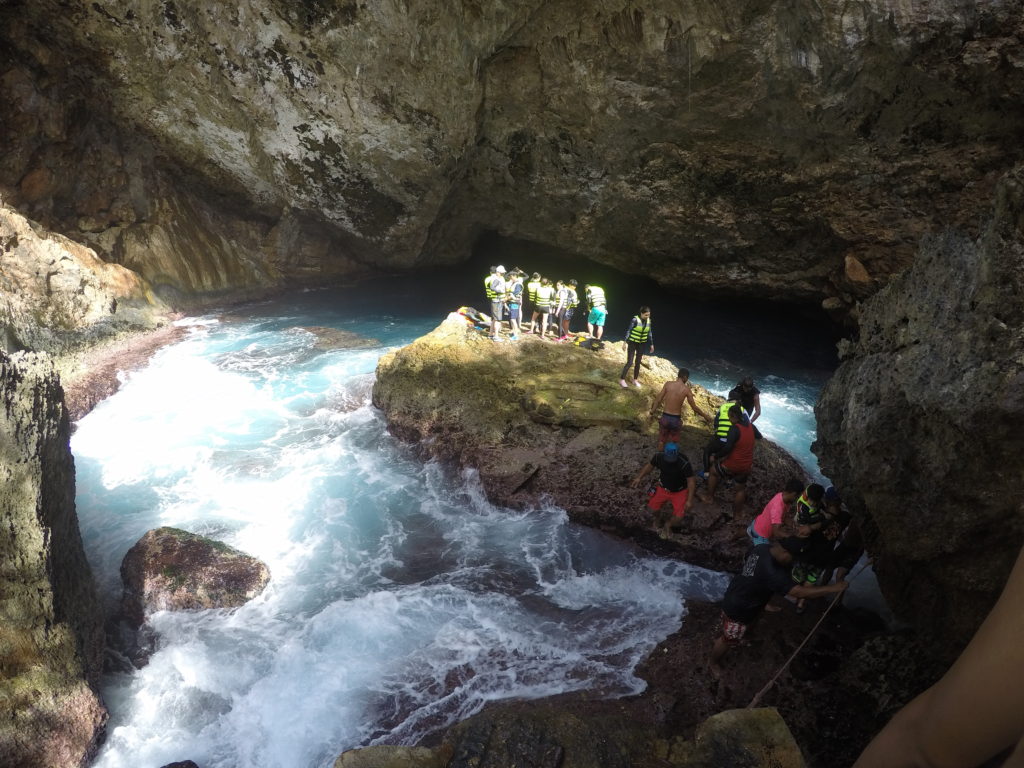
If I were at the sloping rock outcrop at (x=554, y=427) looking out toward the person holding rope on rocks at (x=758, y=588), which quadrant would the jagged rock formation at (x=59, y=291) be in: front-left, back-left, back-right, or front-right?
back-right

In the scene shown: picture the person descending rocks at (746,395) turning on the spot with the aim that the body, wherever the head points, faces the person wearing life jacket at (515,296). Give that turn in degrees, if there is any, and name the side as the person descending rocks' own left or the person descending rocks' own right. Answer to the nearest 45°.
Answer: approximately 90° to the person descending rocks' own right

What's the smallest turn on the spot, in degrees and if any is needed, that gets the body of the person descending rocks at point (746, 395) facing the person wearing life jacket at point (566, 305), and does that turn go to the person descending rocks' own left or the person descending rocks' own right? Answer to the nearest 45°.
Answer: approximately 90° to the person descending rocks' own right

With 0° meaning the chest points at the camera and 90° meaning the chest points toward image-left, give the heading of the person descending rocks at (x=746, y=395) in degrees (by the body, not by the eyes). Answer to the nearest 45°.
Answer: approximately 45°

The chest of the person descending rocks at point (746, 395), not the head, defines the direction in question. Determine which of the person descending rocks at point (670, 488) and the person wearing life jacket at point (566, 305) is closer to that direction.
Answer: the person descending rocks

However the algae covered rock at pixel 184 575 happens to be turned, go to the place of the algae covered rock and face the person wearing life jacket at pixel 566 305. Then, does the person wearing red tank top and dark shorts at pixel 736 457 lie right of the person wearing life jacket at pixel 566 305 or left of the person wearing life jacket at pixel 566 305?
right

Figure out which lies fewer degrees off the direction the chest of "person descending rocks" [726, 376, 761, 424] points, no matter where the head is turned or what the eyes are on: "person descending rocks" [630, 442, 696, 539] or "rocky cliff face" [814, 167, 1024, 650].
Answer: the person descending rocks
